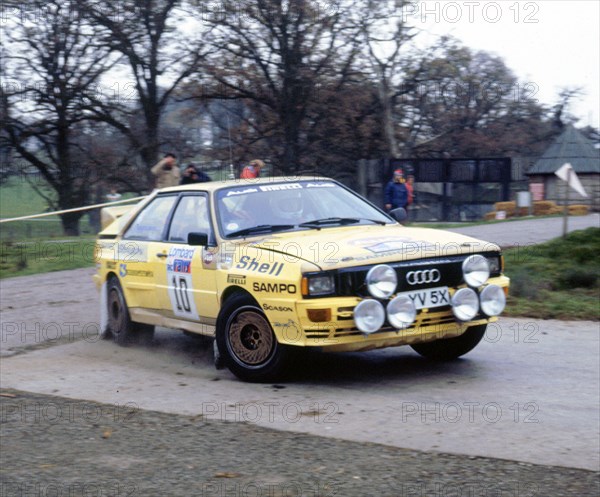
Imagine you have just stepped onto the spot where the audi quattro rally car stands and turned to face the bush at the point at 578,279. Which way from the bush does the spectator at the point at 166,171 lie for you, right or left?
left

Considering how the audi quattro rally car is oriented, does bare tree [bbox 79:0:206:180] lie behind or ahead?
behind

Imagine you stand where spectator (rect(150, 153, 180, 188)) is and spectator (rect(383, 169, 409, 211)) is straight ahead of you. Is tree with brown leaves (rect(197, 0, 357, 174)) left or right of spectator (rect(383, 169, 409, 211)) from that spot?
left

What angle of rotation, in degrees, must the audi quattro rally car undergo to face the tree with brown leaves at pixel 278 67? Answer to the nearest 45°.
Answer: approximately 135° to its left

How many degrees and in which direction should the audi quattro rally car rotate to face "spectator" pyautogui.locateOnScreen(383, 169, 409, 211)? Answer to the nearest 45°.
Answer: approximately 135° to its left

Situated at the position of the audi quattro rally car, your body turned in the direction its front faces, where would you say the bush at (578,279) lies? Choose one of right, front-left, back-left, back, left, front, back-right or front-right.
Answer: left

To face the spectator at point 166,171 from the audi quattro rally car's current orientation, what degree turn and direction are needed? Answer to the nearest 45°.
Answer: approximately 135° to its left

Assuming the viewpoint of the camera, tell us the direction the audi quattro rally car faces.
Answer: facing the viewer and to the right of the viewer
